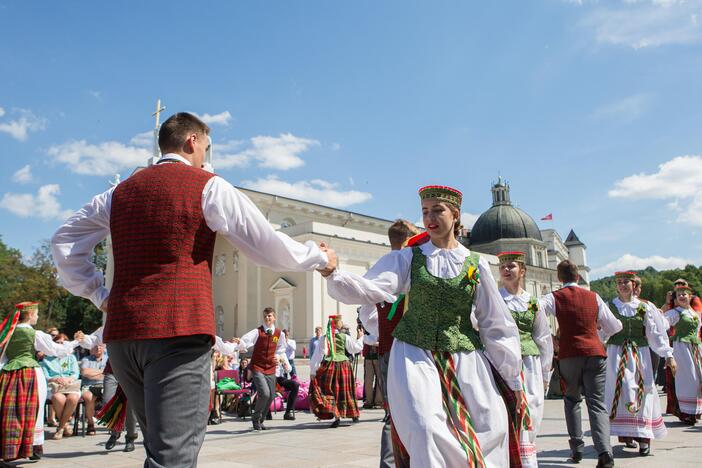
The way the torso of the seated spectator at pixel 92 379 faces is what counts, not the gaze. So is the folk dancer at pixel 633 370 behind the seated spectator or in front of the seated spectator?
in front

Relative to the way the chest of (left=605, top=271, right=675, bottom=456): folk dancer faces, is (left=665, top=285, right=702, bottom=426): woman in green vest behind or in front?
behind

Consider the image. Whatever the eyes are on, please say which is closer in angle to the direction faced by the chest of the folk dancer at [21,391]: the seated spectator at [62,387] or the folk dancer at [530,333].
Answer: the seated spectator

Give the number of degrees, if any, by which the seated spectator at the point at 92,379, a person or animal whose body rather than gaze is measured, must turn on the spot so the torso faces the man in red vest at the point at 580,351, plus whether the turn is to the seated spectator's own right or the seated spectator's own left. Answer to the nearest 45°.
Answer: approximately 45° to the seated spectator's own left

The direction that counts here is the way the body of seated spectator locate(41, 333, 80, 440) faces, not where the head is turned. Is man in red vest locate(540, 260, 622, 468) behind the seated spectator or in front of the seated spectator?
in front

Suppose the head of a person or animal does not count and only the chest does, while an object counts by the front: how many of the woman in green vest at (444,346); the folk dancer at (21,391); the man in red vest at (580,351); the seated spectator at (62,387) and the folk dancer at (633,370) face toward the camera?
3

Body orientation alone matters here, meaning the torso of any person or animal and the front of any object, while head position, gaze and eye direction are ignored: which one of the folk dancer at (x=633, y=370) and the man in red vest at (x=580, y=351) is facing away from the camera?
the man in red vest

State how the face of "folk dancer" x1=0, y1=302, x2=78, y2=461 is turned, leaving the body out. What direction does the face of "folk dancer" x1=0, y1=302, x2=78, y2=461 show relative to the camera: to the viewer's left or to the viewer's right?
to the viewer's right

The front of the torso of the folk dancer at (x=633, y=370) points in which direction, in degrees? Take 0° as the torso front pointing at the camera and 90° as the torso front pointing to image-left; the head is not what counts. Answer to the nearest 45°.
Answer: approximately 0°

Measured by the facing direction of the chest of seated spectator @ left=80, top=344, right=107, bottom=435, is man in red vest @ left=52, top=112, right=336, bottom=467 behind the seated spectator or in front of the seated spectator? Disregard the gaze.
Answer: in front

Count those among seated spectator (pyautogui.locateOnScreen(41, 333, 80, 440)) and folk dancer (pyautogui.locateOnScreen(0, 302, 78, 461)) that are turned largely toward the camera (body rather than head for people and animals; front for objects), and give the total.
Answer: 1

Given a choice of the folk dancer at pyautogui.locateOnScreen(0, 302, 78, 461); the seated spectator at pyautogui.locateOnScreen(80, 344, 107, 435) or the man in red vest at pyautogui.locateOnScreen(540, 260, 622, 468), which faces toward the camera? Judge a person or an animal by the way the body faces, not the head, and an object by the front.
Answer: the seated spectator

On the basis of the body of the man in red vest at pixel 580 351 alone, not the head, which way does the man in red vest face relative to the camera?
away from the camera
